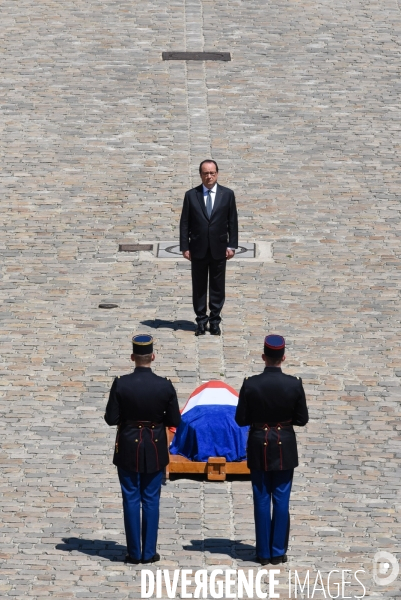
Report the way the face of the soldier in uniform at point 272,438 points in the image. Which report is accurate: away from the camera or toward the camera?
away from the camera

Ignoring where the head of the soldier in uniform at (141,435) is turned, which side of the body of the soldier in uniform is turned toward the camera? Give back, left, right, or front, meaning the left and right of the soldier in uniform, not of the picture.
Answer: back

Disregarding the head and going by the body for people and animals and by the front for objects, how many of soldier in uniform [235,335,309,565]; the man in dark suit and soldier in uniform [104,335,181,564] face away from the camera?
2

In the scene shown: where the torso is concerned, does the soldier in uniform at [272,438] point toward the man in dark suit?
yes

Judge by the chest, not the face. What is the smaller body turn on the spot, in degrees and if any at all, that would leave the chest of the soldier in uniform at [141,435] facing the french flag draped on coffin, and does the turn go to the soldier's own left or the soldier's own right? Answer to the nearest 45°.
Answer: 0° — they already face it

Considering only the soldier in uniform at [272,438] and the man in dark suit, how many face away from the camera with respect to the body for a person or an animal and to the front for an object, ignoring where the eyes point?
1

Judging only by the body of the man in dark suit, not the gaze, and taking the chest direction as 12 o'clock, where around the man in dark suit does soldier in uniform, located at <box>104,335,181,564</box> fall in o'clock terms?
The soldier in uniform is roughly at 12 o'clock from the man in dark suit.

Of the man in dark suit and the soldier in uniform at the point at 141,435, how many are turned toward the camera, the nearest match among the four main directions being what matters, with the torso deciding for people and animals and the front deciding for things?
1

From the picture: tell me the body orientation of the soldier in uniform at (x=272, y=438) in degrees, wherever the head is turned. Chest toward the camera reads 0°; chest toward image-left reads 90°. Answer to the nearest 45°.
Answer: approximately 180°

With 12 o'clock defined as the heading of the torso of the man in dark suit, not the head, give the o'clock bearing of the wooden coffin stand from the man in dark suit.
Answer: The wooden coffin stand is roughly at 12 o'clock from the man in dark suit.

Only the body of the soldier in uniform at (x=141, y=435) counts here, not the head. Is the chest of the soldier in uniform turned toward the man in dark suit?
yes

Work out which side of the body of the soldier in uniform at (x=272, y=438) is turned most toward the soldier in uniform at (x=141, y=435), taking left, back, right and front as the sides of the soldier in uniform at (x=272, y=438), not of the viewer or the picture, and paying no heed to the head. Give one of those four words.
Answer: left
